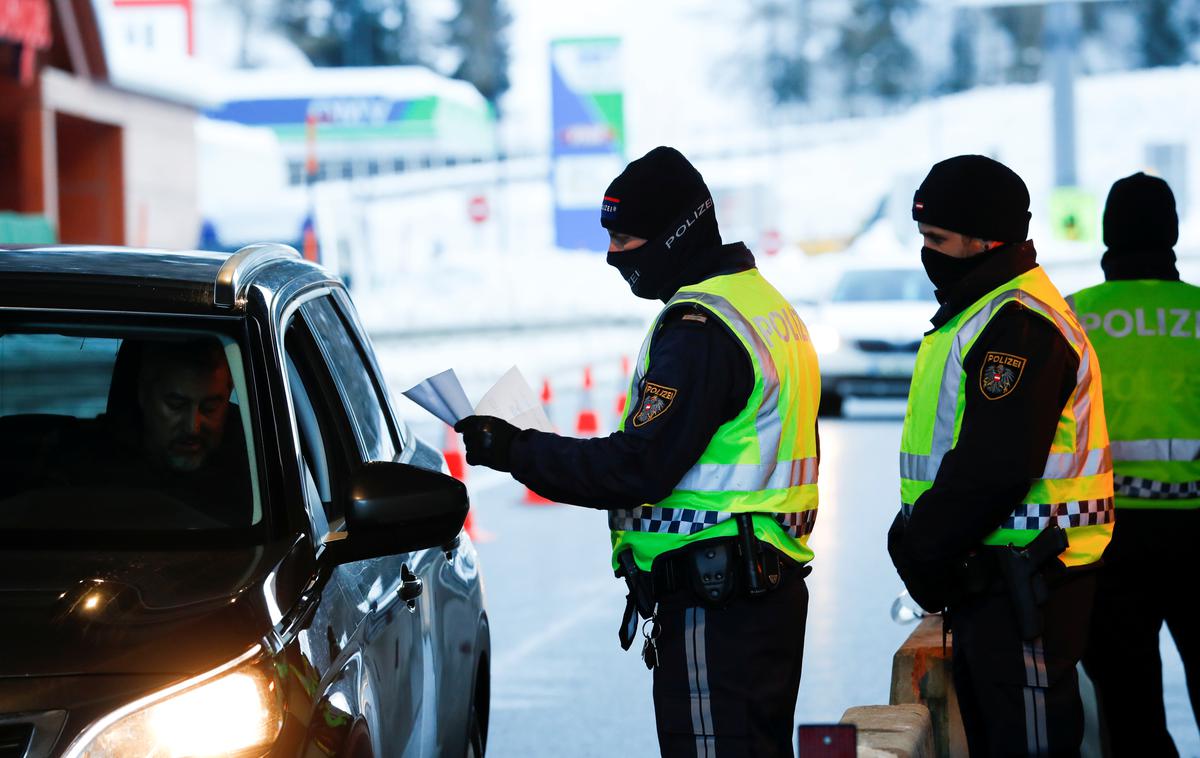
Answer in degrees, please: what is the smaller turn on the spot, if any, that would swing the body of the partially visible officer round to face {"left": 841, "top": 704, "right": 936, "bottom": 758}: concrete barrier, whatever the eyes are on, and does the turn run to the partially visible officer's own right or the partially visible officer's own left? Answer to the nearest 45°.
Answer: approximately 180°

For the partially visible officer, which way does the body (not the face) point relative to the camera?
away from the camera

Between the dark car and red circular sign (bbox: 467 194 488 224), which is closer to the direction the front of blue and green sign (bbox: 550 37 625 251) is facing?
the dark car

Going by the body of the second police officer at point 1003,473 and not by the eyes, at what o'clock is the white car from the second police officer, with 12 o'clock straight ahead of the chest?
The white car is roughly at 3 o'clock from the second police officer.

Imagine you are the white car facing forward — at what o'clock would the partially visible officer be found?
The partially visible officer is roughly at 12 o'clock from the white car.

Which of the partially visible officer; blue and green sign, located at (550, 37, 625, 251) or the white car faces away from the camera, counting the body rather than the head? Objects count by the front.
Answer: the partially visible officer

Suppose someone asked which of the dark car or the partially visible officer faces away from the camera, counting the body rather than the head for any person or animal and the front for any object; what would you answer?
the partially visible officer

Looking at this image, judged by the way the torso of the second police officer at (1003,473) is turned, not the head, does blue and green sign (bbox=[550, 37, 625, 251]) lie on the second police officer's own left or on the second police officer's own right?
on the second police officer's own right

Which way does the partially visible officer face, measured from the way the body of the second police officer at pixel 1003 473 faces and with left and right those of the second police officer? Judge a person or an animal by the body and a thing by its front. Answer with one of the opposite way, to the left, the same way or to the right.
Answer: to the right

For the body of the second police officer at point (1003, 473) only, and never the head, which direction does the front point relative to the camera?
to the viewer's left

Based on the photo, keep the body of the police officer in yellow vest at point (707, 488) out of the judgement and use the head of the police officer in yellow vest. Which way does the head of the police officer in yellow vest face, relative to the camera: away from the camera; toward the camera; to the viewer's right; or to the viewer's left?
to the viewer's left

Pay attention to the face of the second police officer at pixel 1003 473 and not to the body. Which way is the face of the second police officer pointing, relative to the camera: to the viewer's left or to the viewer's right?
to the viewer's left

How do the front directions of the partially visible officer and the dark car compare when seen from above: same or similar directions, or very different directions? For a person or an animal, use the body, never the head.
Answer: very different directions

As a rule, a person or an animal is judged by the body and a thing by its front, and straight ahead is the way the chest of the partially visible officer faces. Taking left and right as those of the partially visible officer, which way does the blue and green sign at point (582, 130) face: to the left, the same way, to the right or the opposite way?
the opposite way
